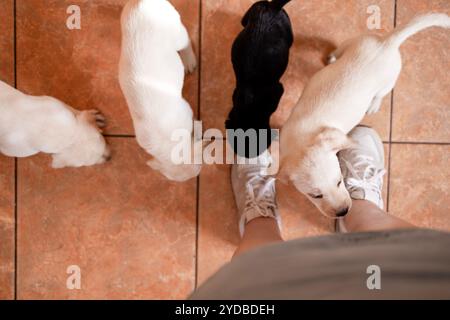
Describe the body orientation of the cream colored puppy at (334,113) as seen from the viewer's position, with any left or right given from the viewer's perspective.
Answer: facing the viewer and to the left of the viewer

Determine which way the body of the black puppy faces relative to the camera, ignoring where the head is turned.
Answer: toward the camera

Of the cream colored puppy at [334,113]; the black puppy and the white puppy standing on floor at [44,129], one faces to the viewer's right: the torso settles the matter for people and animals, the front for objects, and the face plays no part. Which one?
the white puppy standing on floor

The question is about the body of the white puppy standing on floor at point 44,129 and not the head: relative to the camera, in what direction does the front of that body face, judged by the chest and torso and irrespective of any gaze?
to the viewer's right
